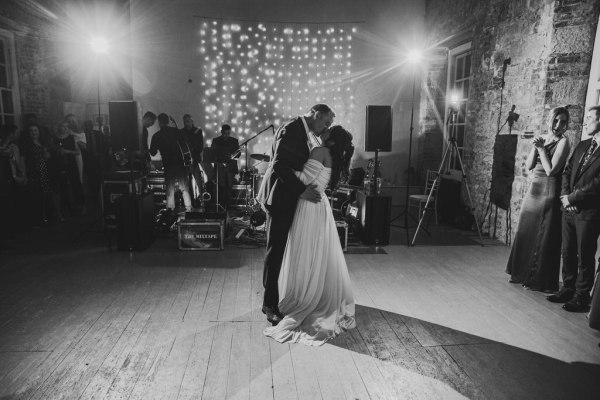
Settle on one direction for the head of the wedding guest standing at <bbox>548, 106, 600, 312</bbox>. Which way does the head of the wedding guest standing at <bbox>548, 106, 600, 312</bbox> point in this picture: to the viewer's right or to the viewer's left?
to the viewer's left

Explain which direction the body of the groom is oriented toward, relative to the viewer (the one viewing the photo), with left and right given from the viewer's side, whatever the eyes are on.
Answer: facing to the right of the viewer

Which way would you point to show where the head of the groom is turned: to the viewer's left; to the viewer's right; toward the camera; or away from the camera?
to the viewer's right

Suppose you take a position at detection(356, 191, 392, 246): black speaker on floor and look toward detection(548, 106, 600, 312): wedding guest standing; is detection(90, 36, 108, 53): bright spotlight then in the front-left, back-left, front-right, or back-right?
back-right

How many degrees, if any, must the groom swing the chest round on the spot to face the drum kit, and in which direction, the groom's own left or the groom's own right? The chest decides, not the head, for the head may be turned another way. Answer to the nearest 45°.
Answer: approximately 90° to the groom's own left

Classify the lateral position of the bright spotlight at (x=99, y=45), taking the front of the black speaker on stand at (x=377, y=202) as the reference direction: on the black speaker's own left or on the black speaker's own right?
on the black speaker's own right

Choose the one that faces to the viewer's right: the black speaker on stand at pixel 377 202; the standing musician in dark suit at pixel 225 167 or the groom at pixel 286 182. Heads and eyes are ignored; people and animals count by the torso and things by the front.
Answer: the groom

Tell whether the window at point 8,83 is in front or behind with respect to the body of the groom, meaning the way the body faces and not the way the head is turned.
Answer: behind
